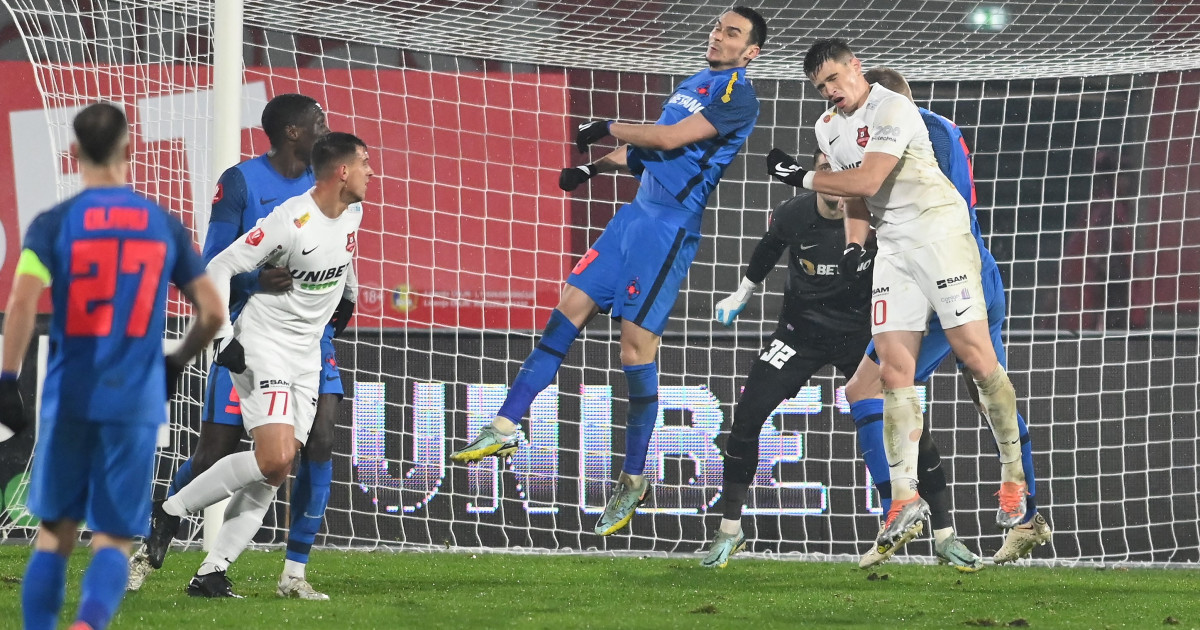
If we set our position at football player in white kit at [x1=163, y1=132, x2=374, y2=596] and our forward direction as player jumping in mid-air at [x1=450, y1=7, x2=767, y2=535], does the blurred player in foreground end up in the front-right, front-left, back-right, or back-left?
back-right

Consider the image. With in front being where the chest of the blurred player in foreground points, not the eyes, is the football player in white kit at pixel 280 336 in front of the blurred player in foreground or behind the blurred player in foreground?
in front

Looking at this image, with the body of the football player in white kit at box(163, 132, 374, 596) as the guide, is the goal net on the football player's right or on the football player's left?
on the football player's left

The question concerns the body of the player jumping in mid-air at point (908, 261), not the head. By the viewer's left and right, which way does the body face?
facing the viewer and to the left of the viewer

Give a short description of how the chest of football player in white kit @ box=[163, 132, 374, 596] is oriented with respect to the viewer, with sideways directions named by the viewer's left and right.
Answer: facing the viewer and to the right of the viewer

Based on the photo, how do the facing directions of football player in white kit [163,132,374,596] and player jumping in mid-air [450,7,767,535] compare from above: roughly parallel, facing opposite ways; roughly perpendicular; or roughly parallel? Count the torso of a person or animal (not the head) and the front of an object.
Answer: roughly perpendicular

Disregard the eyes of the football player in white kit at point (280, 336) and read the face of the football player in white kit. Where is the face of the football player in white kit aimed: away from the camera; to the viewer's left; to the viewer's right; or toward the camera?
to the viewer's right

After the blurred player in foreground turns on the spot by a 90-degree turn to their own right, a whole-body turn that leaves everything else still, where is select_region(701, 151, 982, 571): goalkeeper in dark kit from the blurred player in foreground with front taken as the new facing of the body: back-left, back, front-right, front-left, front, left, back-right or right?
front-left

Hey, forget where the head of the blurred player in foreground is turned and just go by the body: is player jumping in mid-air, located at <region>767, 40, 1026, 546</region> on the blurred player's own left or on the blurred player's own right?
on the blurred player's own right

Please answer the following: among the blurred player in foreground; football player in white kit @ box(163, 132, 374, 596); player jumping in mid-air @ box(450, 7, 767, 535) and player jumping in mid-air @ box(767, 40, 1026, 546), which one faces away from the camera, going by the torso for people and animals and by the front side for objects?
the blurred player in foreground

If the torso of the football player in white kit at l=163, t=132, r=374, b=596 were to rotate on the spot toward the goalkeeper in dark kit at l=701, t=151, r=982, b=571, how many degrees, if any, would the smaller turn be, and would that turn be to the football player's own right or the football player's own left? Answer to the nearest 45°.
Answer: approximately 90° to the football player's own left

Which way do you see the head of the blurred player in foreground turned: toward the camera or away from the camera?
away from the camera

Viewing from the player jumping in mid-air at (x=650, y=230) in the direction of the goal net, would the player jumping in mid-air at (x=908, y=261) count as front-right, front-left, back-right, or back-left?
back-right

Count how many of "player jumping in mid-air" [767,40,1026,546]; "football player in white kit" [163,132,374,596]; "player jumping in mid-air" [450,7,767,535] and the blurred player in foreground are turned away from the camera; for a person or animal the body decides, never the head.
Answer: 1

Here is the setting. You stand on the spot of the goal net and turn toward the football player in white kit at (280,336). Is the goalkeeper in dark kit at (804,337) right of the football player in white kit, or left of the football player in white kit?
left

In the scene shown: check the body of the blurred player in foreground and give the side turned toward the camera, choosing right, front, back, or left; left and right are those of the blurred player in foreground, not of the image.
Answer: back
